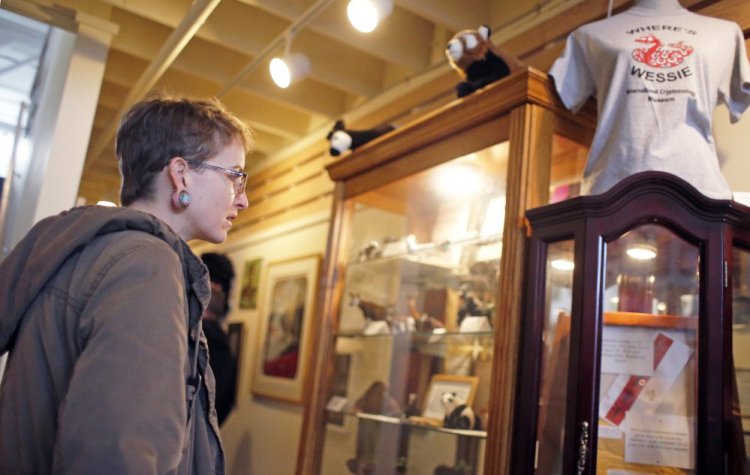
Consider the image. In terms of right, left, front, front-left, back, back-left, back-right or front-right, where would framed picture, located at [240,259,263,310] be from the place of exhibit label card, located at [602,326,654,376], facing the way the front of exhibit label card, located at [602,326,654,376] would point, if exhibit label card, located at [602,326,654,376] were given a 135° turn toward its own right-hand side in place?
front

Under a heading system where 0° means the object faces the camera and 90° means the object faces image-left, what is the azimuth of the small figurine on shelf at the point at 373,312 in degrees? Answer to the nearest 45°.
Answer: approximately 90°

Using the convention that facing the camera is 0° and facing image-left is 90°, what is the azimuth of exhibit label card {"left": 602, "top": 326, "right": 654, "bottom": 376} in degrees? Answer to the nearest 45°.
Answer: approximately 0°

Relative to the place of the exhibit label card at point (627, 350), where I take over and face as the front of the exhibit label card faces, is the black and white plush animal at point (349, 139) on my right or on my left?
on my right

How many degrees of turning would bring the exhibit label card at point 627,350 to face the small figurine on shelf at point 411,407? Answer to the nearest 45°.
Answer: approximately 135° to its right

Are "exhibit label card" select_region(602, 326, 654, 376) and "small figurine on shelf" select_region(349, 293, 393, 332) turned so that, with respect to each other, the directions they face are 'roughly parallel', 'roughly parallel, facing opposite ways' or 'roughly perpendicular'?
roughly perpendicular
